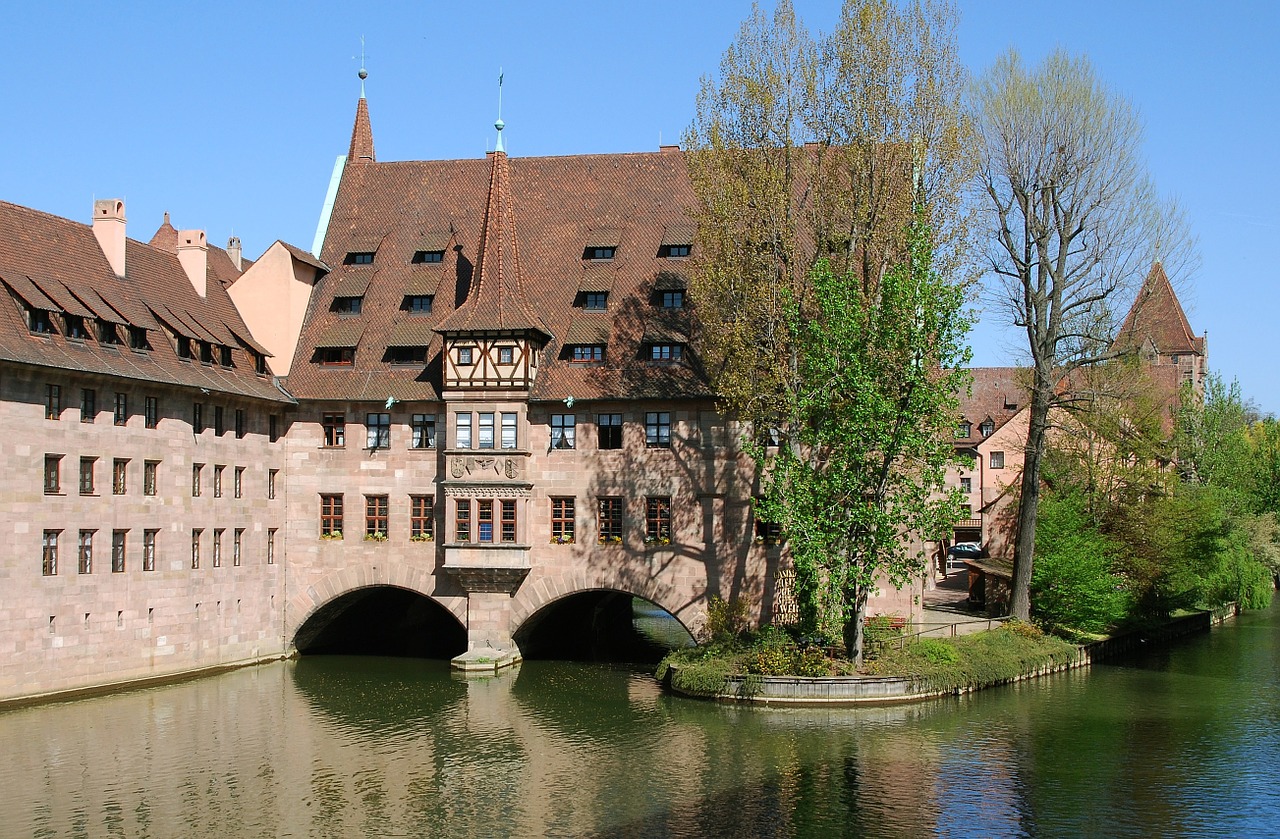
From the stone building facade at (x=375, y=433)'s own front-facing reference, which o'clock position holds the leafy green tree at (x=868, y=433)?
The leafy green tree is roughly at 10 o'clock from the stone building facade.

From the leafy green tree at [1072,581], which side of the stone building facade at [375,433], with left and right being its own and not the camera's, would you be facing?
left

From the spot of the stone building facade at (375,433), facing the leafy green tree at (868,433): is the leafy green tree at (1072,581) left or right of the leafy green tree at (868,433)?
left

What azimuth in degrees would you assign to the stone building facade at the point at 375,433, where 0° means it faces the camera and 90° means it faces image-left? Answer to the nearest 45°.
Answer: approximately 0°
